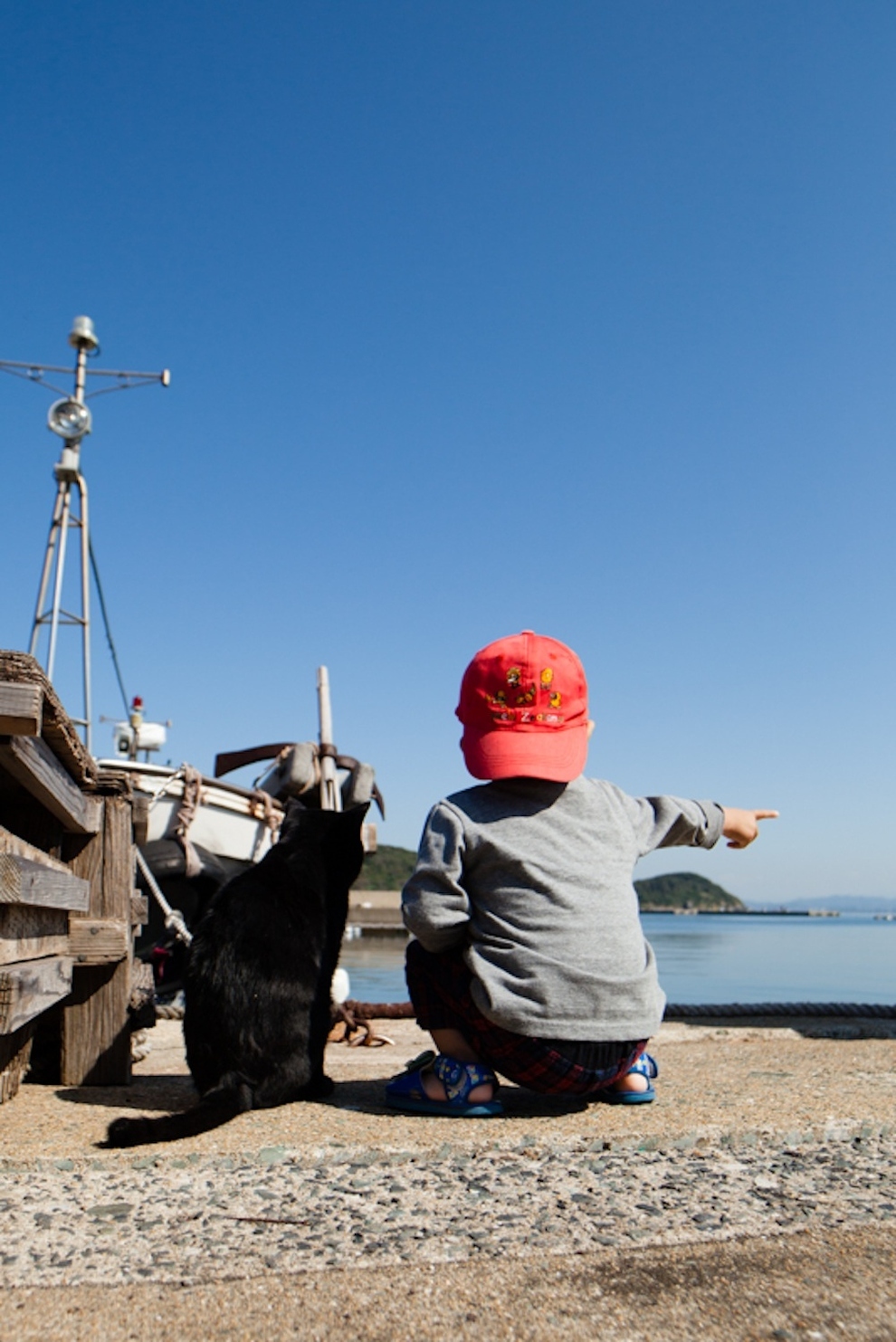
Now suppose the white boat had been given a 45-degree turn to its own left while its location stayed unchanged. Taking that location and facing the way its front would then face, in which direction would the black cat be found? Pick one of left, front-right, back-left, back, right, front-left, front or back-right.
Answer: right

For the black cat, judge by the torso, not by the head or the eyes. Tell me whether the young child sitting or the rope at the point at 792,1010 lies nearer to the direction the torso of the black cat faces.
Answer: the rope

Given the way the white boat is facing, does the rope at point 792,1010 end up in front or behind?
in front

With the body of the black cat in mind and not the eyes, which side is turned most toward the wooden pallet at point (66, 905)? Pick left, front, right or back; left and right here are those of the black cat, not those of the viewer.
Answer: left

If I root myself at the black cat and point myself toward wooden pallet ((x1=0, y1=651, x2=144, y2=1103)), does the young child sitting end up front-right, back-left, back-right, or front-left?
back-right

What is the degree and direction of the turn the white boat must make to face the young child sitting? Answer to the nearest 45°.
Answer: approximately 45° to its right

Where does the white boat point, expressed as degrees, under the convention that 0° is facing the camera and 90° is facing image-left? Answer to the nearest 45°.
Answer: approximately 315°

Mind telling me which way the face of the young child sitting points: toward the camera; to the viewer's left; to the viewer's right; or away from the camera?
away from the camera

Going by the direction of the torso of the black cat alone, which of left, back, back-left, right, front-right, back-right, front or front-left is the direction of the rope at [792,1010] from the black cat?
front

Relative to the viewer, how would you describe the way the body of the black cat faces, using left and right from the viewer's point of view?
facing away from the viewer and to the right of the viewer
